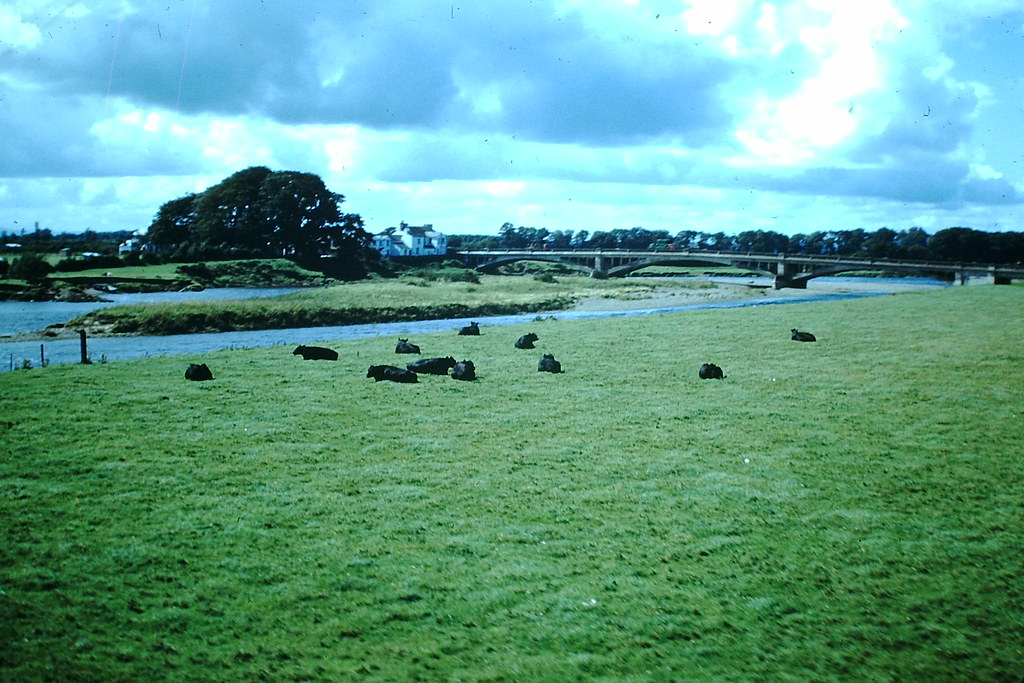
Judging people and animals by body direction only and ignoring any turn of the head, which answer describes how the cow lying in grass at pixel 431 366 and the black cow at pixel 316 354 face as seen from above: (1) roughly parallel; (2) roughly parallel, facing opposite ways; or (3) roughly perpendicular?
roughly parallel, facing opposite ways

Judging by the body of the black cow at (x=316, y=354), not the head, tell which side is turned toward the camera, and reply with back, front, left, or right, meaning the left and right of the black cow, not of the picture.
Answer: left

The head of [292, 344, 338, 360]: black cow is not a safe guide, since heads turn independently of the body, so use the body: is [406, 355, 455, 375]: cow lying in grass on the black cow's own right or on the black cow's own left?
on the black cow's own left

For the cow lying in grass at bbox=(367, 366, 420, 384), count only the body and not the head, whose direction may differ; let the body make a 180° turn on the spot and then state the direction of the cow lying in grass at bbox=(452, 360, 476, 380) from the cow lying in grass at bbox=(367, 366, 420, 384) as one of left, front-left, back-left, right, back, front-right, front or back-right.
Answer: front

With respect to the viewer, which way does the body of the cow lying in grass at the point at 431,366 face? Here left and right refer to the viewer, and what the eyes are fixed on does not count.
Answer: facing to the right of the viewer

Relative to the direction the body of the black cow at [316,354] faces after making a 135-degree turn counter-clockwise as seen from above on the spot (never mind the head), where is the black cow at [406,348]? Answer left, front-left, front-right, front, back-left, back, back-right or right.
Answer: front-left

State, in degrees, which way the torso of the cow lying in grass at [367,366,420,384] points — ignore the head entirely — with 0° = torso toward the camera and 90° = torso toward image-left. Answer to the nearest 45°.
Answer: approximately 90°

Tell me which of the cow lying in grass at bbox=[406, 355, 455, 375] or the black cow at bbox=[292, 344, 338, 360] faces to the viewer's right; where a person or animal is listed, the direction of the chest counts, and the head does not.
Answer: the cow lying in grass

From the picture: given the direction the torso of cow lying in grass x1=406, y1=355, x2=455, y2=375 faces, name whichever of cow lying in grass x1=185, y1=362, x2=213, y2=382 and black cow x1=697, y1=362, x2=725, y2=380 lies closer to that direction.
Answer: the black cow

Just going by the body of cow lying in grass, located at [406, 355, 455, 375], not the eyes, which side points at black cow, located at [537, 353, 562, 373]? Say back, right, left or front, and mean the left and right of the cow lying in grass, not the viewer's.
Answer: front

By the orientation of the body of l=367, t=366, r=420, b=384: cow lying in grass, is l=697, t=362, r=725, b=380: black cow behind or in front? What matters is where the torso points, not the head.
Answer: behind

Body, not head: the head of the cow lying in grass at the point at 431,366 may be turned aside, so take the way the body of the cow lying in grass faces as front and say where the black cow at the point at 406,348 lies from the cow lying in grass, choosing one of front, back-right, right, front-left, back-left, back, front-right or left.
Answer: left

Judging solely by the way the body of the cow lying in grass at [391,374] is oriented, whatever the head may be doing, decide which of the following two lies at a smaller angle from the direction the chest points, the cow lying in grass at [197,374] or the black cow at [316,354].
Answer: the cow lying in grass

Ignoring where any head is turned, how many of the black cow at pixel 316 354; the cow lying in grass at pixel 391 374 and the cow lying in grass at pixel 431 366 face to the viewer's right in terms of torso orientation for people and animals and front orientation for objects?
1

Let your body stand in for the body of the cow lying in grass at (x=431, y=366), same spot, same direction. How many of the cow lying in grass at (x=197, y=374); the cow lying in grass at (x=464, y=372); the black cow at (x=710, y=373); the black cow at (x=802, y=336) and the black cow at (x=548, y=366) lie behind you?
1

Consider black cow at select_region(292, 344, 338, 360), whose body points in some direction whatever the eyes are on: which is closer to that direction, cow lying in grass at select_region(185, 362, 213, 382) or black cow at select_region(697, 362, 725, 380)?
the cow lying in grass

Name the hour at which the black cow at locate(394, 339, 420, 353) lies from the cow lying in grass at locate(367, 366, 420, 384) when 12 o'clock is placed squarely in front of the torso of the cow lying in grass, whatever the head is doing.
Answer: The black cow is roughly at 3 o'clock from the cow lying in grass.

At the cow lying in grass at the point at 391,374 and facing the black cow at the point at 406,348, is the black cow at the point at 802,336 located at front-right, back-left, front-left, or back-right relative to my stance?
front-right

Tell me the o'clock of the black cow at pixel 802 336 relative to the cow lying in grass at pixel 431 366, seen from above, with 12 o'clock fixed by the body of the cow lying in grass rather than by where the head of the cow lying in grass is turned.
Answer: The black cow is roughly at 11 o'clock from the cow lying in grass.
